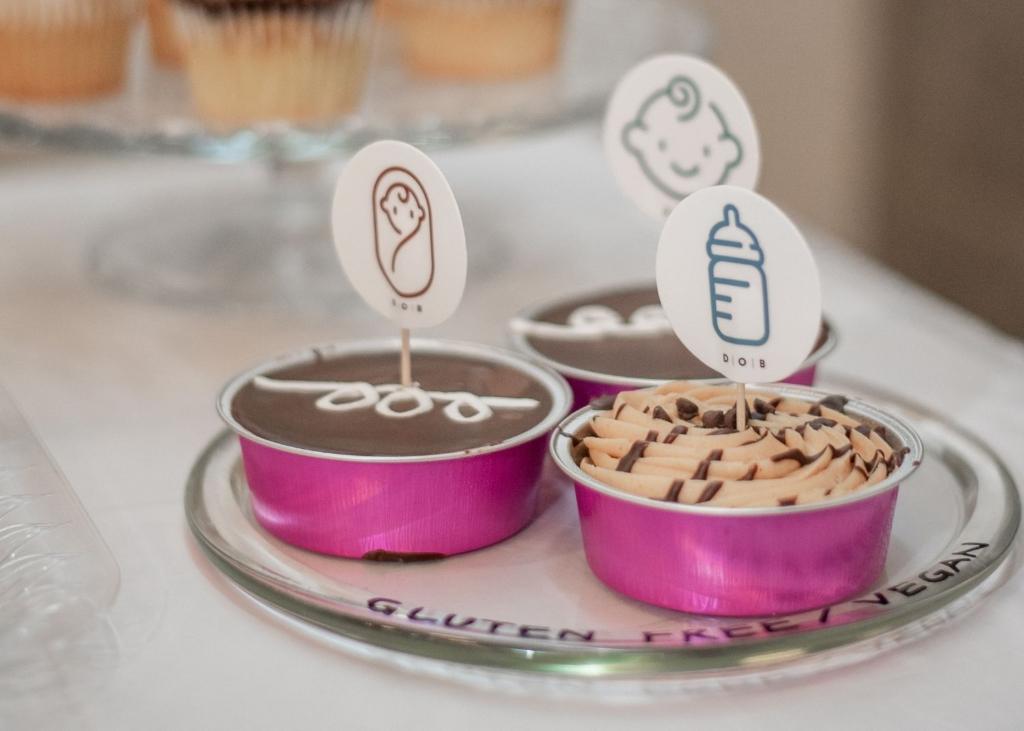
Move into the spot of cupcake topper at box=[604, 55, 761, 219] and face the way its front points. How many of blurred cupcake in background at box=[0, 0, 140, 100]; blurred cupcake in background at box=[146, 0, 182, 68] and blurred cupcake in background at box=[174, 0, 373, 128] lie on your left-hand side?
0

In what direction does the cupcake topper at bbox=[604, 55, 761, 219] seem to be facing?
toward the camera

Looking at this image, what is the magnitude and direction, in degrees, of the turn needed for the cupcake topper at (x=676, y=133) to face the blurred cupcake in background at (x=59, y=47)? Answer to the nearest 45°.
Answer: approximately 135° to its right

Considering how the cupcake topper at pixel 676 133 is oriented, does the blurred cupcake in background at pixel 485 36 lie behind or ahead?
behind

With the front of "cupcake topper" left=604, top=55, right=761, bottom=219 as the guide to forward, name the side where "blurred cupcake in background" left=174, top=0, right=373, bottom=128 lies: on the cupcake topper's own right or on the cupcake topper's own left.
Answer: on the cupcake topper's own right
